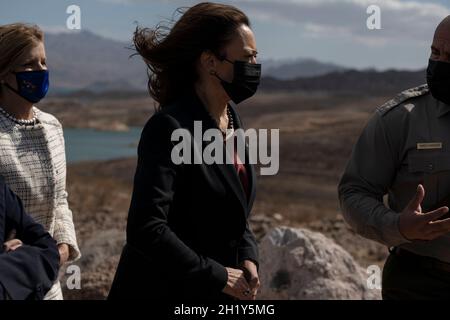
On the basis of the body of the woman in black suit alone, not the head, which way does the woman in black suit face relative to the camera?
to the viewer's right

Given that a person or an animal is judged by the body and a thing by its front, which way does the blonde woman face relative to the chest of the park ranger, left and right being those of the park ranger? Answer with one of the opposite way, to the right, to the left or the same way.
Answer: to the left

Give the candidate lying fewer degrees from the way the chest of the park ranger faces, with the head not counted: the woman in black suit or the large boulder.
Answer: the woman in black suit

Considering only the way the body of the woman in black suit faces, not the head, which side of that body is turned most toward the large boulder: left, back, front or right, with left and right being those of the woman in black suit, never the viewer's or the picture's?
left

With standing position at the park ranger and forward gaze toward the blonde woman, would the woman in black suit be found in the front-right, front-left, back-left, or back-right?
front-left

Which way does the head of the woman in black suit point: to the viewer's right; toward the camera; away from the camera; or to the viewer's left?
to the viewer's right

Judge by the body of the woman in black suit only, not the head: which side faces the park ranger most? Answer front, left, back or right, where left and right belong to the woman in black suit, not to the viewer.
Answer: front

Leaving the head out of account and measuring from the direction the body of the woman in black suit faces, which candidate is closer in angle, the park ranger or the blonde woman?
the park ranger

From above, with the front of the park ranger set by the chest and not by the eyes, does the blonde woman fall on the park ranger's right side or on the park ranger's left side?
on the park ranger's right side

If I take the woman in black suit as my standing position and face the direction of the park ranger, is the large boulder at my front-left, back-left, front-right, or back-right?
front-left

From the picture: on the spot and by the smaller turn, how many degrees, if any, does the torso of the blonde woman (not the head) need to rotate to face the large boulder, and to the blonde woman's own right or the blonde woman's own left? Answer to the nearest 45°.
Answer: approximately 90° to the blonde woman's own left

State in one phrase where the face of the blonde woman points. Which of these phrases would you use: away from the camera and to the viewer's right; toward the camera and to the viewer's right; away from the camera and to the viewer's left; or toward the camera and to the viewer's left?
toward the camera and to the viewer's right

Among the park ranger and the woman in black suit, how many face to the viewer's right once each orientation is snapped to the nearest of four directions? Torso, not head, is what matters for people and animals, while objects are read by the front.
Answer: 1
